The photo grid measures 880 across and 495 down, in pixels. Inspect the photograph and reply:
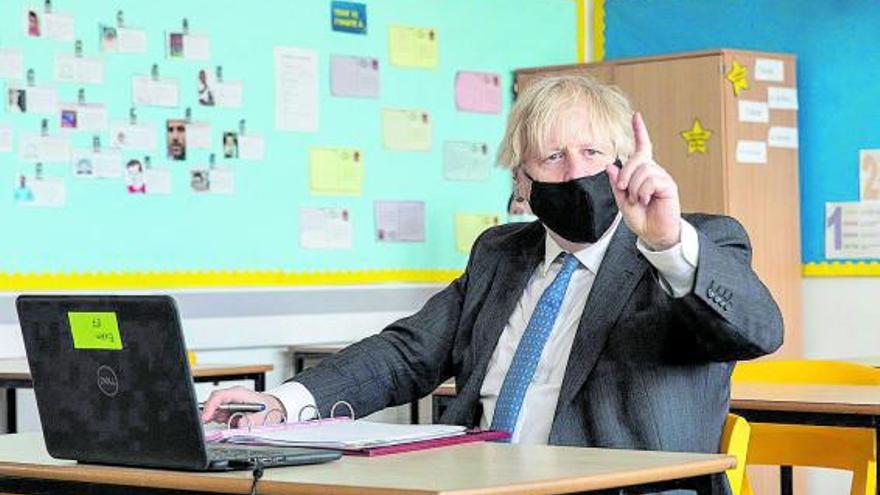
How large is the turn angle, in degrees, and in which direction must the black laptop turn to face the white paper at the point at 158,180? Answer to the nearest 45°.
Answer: approximately 45° to its left

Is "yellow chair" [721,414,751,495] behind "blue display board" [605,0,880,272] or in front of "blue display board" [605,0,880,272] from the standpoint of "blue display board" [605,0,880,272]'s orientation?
in front

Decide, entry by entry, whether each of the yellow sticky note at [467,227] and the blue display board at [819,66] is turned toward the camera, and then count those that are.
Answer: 2

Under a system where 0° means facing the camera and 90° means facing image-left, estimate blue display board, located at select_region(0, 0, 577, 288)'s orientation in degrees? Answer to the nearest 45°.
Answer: approximately 0°

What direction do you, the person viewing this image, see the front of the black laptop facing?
facing away from the viewer and to the right of the viewer

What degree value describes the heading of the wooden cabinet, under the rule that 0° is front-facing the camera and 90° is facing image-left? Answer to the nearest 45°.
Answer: approximately 45°

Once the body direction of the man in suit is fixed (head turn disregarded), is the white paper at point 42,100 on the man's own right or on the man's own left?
on the man's own right

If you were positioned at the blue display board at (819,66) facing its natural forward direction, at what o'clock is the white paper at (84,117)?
The white paper is roughly at 2 o'clock from the blue display board.

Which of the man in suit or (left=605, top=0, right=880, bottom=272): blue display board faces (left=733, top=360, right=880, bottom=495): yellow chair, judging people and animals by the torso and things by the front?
the blue display board
